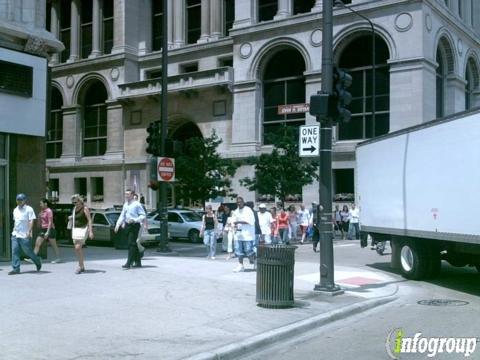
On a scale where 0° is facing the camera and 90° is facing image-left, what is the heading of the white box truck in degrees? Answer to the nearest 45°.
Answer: approximately 315°

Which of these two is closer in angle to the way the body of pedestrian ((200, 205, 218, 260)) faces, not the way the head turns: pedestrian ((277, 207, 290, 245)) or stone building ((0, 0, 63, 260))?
the stone building

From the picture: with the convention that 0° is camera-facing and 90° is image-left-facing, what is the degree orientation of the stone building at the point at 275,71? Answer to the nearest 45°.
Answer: approximately 45°

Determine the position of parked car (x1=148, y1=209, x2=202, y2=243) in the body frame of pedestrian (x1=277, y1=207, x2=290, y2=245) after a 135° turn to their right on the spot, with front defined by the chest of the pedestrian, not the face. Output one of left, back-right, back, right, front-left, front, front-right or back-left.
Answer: front

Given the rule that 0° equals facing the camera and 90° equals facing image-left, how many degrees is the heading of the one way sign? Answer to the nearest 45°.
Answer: approximately 0°
